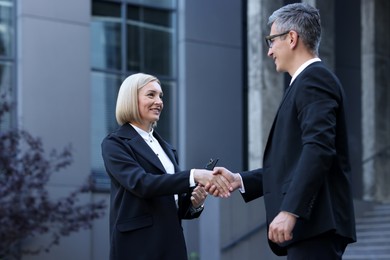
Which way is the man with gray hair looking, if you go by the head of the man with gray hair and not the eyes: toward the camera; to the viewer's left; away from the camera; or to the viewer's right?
to the viewer's left

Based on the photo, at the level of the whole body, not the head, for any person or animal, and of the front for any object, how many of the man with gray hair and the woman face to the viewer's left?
1

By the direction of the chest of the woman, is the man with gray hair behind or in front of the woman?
in front

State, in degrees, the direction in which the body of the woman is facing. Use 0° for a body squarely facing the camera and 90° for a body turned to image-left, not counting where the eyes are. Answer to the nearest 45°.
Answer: approximately 315°

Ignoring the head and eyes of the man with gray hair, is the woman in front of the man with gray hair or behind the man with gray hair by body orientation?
in front

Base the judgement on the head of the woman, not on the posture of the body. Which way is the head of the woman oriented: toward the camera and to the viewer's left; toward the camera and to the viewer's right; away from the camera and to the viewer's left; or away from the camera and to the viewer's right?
toward the camera and to the viewer's right

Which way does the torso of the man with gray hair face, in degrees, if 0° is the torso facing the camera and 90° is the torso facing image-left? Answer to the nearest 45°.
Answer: approximately 90°
